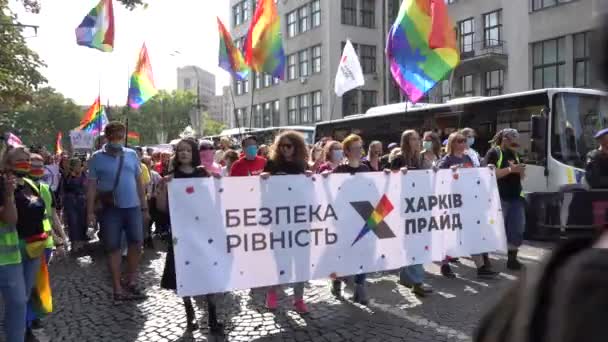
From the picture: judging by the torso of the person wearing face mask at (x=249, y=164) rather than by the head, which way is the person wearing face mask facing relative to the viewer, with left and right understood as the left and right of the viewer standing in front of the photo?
facing the viewer

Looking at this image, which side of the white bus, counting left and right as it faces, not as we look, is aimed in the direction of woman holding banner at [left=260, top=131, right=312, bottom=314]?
right

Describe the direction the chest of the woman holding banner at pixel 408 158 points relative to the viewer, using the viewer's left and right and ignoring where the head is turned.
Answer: facing the viewer and to the right of the viewer

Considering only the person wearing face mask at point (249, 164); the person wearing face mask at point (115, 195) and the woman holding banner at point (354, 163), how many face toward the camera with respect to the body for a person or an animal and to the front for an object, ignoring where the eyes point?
3

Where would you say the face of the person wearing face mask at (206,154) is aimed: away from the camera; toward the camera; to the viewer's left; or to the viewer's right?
toward the camera

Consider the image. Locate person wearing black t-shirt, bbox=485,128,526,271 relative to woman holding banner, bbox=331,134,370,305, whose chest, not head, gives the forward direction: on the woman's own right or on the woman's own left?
on the woman's own left

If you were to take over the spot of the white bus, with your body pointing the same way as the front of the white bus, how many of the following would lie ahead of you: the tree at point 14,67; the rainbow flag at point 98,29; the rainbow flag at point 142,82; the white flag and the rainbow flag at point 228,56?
0

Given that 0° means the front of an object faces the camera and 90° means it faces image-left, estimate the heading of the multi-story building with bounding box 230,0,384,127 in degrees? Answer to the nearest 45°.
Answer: approximately 45°

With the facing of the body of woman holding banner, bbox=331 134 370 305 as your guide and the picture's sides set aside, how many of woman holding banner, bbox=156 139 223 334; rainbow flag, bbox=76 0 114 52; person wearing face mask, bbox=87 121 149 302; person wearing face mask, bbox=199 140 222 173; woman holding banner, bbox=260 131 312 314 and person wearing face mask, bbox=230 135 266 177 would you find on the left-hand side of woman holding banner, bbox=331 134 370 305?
0

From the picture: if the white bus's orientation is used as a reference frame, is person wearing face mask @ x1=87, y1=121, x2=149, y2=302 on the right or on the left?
on its right

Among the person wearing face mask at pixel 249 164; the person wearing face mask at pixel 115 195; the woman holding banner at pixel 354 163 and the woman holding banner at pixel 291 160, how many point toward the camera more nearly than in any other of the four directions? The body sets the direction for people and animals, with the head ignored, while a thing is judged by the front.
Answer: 4

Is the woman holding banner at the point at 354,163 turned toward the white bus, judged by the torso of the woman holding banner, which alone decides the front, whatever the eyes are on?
no

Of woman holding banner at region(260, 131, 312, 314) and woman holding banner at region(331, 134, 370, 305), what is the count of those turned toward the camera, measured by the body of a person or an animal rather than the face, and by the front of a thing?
2

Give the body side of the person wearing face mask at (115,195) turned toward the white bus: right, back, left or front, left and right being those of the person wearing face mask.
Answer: left

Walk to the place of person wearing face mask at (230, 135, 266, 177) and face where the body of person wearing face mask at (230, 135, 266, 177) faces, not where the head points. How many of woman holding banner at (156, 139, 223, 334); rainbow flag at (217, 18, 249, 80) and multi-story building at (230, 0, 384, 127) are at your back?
2

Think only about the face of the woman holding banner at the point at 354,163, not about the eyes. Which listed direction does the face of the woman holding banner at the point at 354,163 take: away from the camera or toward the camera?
toward the camera
